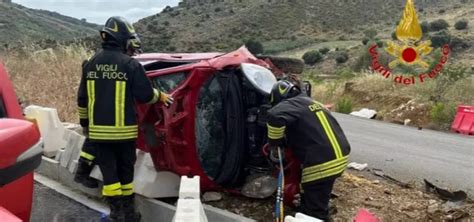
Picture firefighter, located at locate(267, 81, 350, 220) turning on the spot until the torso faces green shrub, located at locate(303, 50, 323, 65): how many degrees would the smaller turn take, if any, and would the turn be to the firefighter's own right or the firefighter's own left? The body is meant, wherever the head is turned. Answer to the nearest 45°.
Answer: approximately 45° to the firefighter's own right

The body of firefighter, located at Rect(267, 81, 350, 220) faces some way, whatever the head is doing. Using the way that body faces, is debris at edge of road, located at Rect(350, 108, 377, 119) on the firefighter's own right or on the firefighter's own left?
on the firefighter's own right

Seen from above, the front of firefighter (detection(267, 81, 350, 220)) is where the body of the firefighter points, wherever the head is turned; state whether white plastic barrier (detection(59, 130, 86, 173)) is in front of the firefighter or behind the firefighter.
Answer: in front

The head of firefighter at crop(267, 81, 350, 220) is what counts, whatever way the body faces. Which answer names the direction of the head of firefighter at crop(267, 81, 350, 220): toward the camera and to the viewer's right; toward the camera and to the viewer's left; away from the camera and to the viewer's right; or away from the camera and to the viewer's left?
away from the camera and to the viewer's left

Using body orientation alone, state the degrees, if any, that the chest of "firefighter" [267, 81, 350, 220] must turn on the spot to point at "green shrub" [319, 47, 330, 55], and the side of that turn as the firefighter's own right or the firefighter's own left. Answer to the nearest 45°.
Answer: approximately 45° to the firefighter's own right

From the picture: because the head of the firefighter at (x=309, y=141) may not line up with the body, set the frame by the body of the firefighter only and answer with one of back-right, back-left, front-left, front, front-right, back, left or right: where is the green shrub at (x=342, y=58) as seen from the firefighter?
front-right

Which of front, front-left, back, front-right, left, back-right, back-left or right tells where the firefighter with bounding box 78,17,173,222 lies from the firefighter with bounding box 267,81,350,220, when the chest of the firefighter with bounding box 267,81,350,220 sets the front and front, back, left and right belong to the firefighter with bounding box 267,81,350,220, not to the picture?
front-left

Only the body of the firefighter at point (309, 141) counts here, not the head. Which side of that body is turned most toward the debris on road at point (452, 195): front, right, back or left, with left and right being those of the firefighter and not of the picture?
right

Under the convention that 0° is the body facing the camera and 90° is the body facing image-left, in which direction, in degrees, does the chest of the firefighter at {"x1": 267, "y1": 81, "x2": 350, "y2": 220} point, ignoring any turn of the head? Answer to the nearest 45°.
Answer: approximately 135°

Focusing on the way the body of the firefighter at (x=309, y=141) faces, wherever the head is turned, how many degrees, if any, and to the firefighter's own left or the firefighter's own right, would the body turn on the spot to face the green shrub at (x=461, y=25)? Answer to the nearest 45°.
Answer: approximately 45° to the firefighter's own right

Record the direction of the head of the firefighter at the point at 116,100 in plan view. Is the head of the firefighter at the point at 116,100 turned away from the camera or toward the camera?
away from the camera
